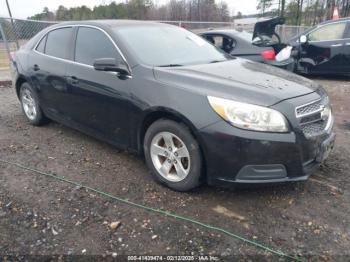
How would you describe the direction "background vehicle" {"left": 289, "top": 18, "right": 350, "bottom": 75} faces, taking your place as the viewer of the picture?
facing to the left of the viewer

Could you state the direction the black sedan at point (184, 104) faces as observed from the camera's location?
facing the viewer and to the right of the viewer

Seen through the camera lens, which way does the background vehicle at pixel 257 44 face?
facing away from the viewer and to the left of the viewer

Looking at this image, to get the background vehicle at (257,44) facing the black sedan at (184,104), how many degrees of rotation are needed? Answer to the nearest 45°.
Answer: approximately 135° to its left

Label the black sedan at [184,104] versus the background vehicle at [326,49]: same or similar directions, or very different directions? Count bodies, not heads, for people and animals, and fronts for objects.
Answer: very different directions

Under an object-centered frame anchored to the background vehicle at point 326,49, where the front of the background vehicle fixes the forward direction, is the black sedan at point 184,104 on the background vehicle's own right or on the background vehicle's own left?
on the background vehicle's own left

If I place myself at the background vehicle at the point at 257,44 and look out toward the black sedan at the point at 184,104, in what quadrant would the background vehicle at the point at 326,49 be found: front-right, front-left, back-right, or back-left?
back-left

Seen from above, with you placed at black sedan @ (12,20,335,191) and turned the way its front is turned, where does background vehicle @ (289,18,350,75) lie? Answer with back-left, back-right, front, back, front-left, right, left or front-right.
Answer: left

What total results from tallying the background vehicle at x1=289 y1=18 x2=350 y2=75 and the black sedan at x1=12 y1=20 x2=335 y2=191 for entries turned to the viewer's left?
1
